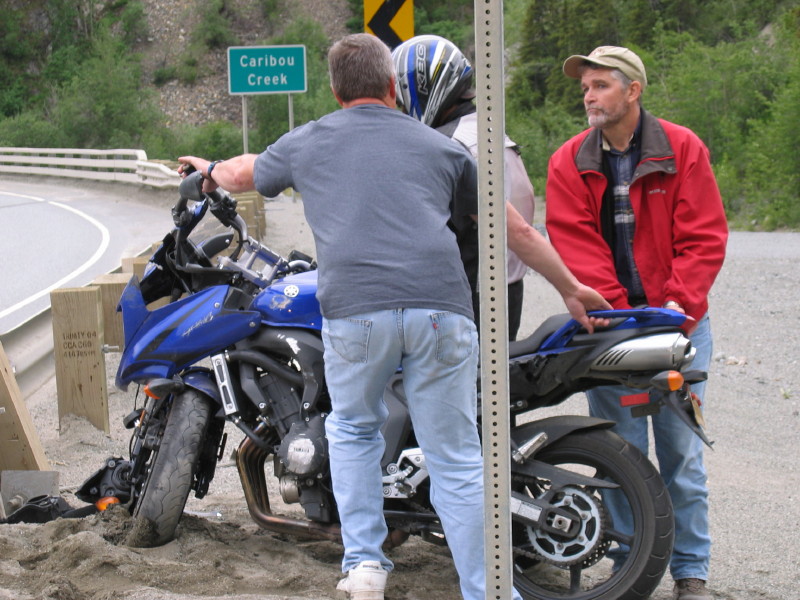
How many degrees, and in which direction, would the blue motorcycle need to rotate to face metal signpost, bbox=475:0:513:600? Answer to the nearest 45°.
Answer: approximately 90° to its left

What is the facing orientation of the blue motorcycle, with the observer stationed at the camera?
facing to the left of the viewer

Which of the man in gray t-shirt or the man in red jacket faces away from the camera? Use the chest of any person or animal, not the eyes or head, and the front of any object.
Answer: the man in gray t-shirt

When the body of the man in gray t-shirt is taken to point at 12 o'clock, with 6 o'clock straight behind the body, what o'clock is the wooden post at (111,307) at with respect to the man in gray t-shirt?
The wooden post is roughly at 11 o'clock from the man in gray t-shirt.

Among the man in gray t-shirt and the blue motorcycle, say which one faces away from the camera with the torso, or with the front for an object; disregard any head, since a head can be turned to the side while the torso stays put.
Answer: the man in gray t-shirt

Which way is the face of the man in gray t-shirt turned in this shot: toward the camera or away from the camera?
away from the camera

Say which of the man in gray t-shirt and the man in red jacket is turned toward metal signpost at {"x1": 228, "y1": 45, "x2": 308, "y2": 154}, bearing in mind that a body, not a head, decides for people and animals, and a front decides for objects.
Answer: the man in gray t-shirt

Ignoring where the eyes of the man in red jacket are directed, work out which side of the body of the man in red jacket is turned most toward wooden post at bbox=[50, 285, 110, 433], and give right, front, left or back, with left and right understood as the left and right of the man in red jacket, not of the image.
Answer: right

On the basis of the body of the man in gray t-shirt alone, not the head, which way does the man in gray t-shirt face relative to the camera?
away from the camera

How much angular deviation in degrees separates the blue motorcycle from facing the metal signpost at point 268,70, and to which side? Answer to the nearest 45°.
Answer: approximately 90° to its right

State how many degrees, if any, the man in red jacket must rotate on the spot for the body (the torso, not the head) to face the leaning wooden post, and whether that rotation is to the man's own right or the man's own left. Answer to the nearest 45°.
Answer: approximately 45° to the man's own right

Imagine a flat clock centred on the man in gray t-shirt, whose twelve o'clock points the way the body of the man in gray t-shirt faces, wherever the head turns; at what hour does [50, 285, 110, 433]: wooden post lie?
The wooden post is roughly at 11 o'clock from the man in gray t-shirt.

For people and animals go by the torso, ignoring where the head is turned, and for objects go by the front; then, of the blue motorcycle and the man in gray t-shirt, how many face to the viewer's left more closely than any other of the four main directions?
1
